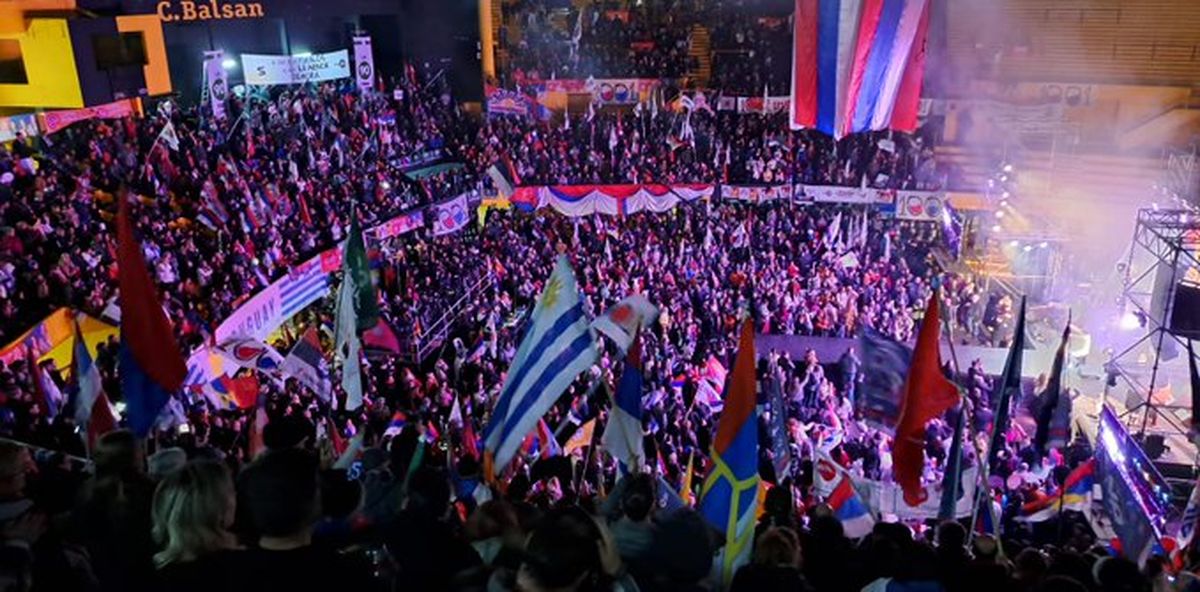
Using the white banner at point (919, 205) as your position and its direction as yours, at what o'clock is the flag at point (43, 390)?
The flag is roughly at 1 o'clock from the white banner.

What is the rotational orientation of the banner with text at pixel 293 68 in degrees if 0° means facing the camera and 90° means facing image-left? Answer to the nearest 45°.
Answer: approximately 0°

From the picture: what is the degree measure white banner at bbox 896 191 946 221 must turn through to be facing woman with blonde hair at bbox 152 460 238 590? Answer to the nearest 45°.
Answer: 0° — it already faces them

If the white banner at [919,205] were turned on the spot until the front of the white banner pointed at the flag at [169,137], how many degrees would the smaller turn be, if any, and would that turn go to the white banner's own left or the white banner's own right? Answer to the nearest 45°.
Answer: approximately 45° to the white banner's own right

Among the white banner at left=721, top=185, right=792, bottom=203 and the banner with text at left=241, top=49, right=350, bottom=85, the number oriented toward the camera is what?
2

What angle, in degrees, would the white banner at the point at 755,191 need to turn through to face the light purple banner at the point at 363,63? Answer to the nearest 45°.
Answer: approximately 90° to its right
